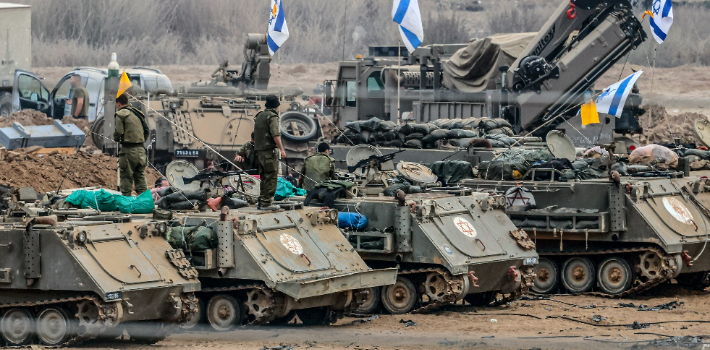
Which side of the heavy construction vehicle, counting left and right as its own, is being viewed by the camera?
left

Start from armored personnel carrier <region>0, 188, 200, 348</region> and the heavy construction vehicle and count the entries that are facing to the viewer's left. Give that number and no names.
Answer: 1
